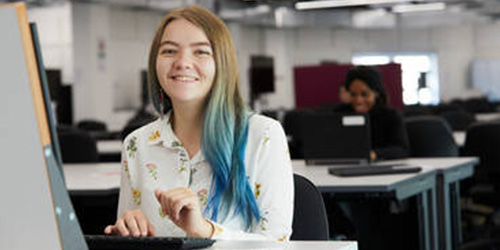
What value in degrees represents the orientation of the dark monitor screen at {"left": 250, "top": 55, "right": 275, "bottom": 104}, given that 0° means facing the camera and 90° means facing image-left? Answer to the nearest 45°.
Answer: approximately 0°

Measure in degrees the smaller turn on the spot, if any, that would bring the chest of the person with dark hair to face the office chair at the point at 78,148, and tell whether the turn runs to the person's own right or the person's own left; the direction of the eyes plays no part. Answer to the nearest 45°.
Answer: approximately 45° to the person's own right

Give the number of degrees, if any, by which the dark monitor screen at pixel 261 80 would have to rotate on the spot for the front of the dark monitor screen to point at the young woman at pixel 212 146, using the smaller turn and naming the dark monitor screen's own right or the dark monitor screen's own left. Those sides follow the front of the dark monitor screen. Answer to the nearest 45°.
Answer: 0° — it already faces them
